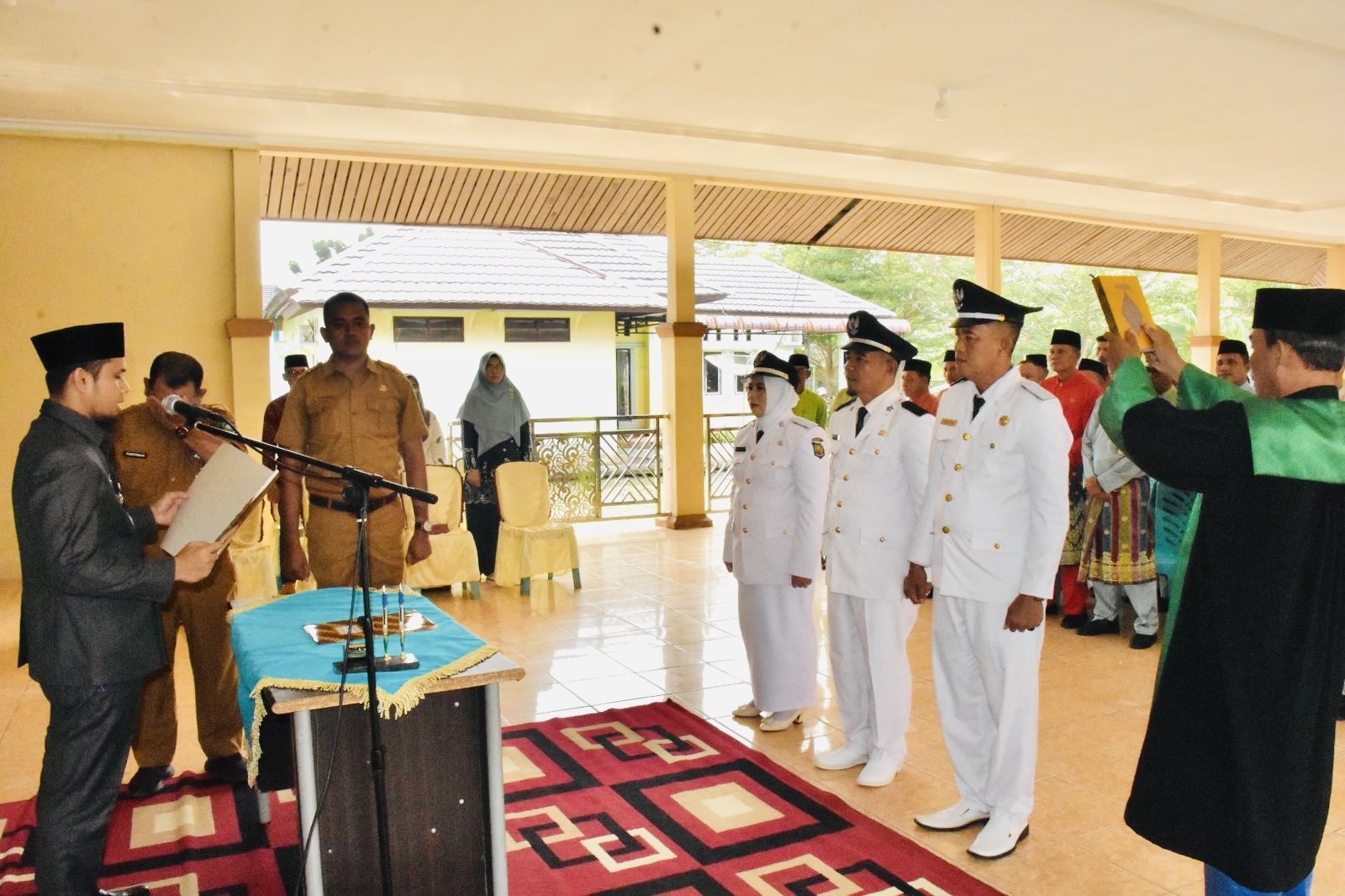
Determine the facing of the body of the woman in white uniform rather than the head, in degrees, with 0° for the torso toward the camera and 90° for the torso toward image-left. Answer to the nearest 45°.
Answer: approximately 45°

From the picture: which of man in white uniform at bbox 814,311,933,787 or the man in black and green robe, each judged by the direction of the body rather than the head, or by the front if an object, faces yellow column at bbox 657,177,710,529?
the man in black and green robe

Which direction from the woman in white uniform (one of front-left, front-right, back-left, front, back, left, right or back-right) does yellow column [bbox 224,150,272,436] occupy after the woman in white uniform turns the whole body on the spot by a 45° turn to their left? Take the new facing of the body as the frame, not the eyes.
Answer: back-right

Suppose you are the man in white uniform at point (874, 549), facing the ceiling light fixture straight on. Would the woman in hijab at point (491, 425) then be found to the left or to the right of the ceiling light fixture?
left

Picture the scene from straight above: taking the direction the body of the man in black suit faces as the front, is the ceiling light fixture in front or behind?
in front

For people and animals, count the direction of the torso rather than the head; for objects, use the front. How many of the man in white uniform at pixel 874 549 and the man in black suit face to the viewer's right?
1

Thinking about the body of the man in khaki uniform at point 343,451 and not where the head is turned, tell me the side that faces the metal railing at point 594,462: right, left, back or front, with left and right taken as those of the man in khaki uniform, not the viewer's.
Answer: back

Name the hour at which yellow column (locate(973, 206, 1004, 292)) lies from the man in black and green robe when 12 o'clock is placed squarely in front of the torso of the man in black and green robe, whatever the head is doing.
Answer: The yellow column is roughly at 1 o'clock from the man in black and green robe.

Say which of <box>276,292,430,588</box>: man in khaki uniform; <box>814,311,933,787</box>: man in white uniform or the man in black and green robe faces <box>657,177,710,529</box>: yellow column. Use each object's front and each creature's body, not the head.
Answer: the man in black and green robe

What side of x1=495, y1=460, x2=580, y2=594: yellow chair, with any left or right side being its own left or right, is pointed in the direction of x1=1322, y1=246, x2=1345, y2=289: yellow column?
left

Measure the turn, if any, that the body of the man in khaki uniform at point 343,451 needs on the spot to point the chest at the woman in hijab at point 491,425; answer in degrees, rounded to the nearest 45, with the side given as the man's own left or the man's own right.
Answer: approximately 180°

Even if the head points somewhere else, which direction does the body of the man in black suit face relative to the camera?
to the viewer's right

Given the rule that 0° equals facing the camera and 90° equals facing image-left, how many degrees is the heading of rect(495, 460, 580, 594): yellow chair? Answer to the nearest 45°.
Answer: approximately 315°

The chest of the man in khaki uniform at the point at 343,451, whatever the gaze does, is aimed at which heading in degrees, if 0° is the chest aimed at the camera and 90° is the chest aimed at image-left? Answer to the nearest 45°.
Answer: approximately 0°

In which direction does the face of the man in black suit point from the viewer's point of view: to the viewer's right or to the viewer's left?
to the viewer's right

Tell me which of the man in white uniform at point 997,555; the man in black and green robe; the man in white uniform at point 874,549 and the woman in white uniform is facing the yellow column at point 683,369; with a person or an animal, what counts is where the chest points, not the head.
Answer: the man in black and green robe
